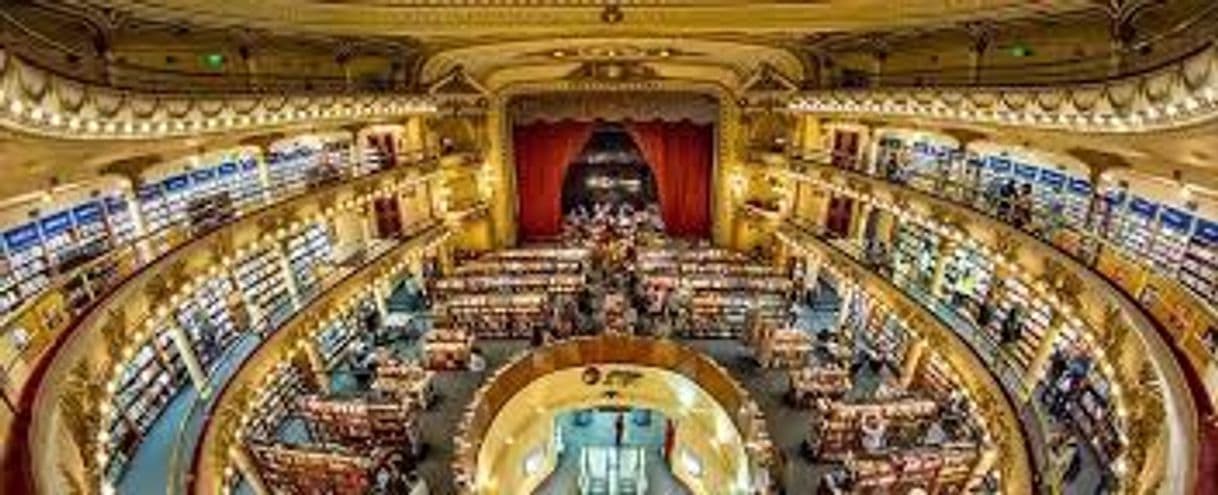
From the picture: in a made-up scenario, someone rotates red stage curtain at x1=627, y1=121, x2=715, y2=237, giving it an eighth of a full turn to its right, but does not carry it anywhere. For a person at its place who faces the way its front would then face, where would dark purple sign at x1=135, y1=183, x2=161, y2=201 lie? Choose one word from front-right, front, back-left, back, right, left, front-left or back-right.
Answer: front

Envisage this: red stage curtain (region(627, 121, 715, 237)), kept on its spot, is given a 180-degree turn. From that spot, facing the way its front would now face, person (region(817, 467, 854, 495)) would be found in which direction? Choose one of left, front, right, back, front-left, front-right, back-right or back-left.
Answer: back

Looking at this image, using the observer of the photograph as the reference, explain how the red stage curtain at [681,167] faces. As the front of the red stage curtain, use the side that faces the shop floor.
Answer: facing the viewer

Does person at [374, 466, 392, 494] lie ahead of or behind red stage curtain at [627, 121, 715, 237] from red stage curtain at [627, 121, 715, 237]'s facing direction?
ahead
